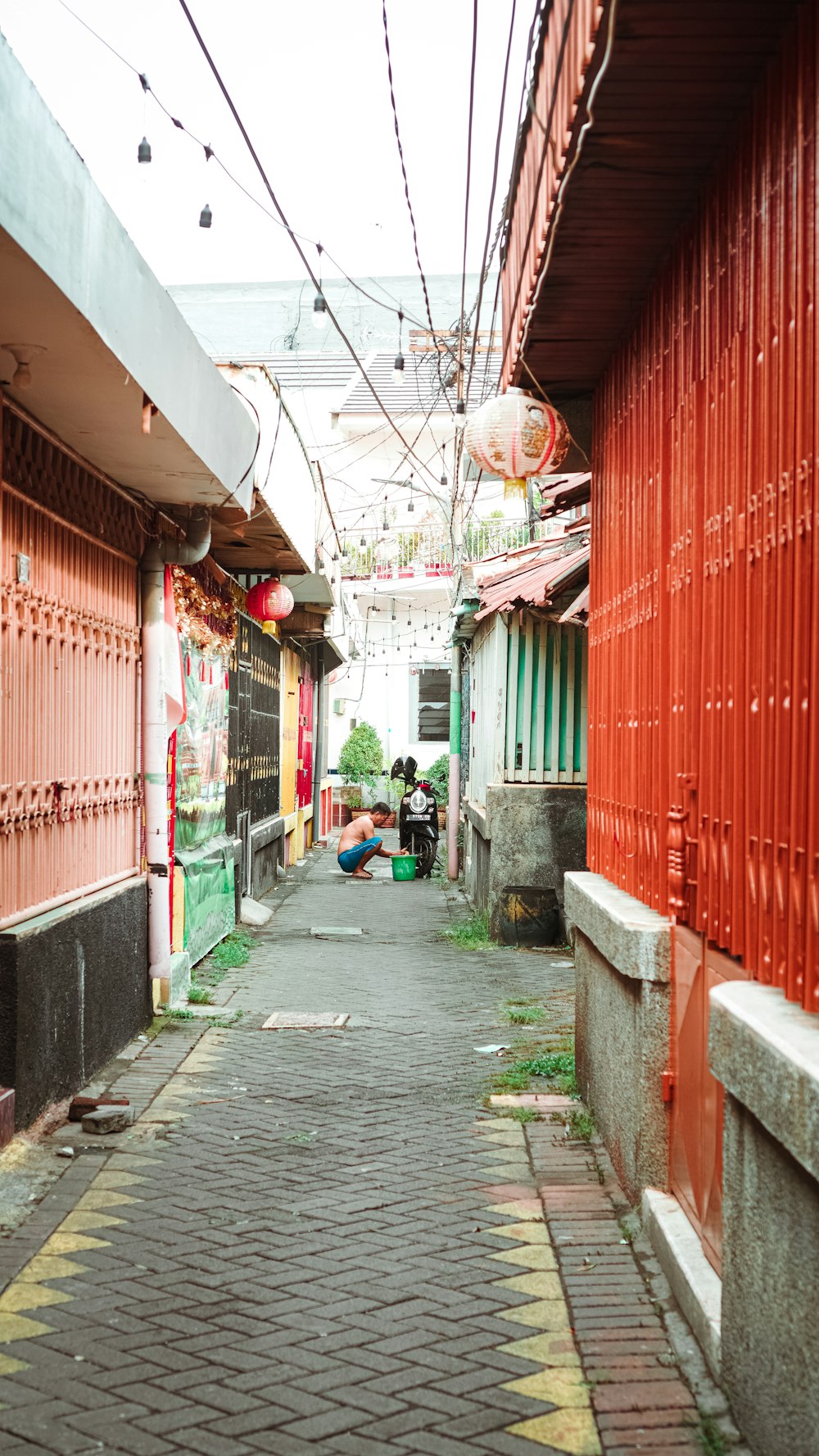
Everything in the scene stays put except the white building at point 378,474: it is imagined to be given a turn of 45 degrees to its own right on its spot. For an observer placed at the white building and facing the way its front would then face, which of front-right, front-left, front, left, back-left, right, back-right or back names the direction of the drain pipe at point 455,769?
front-left

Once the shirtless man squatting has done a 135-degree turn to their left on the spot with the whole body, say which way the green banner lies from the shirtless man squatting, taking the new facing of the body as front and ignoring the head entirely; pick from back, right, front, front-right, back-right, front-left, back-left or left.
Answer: back-left

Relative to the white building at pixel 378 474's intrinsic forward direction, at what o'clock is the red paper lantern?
The red paper lantern is roughly at 12 o'clock from the white building.

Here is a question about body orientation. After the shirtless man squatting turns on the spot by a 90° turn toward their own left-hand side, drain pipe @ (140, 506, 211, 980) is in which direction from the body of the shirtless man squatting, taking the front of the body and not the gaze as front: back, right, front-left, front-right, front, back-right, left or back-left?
back

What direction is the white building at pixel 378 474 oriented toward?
toward the camera

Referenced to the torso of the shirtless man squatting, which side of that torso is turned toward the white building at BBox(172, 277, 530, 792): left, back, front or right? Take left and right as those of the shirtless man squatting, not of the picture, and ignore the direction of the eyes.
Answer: left

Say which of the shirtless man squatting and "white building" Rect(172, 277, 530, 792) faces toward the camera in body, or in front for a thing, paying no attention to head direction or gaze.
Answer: the white building

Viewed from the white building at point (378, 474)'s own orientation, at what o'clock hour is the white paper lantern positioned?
The white paper lantern is roughly at 12 o'clock from the white building.

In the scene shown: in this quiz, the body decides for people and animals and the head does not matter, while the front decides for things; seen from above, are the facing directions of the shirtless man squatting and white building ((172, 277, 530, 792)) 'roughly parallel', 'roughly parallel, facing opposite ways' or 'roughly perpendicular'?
roughly perpendicular

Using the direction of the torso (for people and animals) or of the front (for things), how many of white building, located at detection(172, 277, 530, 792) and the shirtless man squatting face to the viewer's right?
1

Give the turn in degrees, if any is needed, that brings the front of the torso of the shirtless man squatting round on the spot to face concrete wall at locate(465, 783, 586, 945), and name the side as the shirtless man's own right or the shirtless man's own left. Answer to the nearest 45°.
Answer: approximately 90° to the shirtless man's own right

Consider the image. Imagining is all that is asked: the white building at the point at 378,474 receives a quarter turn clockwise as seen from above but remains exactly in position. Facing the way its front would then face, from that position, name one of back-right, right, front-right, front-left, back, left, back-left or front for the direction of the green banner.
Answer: left

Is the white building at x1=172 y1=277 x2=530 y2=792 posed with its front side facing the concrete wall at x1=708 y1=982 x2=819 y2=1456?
yes

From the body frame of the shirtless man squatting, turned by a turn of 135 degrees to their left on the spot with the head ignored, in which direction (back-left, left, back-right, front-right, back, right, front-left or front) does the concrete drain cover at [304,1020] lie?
back-left

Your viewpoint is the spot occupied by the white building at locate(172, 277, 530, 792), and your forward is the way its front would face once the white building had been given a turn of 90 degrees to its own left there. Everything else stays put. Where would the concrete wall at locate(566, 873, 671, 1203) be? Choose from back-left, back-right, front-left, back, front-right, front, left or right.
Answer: right

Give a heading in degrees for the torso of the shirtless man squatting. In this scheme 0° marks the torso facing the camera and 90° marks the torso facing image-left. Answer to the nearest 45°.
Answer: approximately 270°

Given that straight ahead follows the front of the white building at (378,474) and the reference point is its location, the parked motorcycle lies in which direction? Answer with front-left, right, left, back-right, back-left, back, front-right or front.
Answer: front
